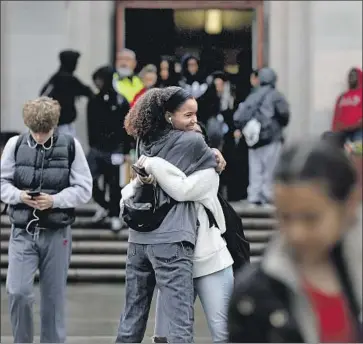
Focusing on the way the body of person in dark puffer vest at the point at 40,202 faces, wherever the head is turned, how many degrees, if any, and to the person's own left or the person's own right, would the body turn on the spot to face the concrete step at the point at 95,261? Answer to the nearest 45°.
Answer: approximately 180°

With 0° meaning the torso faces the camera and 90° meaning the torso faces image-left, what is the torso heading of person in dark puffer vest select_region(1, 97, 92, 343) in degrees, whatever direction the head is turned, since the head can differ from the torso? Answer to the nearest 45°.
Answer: approximately 0°

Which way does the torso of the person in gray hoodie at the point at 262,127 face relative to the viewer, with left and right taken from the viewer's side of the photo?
facing away from the viewer

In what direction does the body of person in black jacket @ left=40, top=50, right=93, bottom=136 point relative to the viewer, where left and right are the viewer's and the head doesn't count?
facing away from the viewer

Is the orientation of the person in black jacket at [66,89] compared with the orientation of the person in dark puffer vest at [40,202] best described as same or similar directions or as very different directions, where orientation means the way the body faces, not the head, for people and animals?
very different directions

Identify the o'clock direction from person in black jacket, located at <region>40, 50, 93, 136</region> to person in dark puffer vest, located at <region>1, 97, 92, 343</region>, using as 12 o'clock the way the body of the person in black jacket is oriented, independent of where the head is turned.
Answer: The person in dark puffer vest is roughly at 6 o'clock from the person in black jacket.

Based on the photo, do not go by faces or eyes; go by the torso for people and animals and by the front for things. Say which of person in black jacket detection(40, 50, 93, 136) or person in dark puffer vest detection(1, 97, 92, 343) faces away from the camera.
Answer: the person in black jacket

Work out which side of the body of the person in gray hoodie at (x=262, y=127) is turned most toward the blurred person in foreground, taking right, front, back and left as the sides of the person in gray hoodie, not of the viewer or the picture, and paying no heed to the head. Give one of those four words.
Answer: back

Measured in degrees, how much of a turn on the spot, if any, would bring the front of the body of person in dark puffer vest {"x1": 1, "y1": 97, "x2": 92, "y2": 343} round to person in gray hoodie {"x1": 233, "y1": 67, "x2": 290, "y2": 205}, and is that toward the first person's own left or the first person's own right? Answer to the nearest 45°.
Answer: approximately 135° to the first person's own left

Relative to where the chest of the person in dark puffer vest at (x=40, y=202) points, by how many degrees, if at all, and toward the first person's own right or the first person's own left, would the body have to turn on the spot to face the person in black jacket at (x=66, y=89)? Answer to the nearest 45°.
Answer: approximately 180°
